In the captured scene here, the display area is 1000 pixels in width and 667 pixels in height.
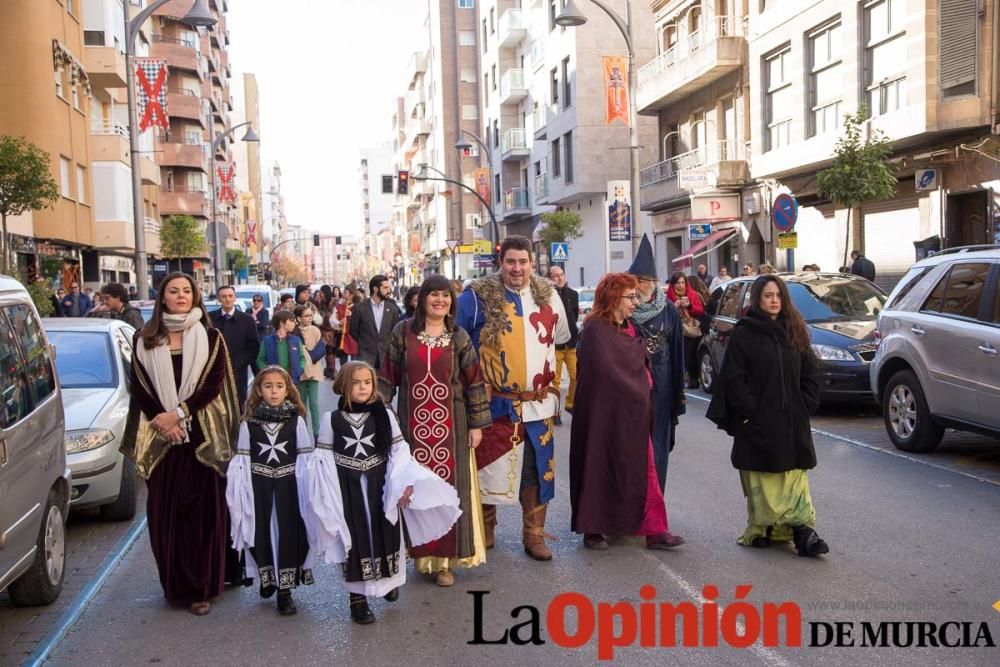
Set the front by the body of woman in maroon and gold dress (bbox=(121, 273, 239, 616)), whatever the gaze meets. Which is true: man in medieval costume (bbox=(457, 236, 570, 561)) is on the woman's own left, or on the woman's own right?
on the woman's own left

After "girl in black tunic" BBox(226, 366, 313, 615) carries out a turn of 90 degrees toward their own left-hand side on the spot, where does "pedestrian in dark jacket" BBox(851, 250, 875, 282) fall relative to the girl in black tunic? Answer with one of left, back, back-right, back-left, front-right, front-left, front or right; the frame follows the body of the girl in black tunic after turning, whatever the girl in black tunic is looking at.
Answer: front-left

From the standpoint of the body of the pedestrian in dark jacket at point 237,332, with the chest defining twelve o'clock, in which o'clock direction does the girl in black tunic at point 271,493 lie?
The girl in black tunic is roughly at 12 o'clock from the pedestrian in dark jacket.

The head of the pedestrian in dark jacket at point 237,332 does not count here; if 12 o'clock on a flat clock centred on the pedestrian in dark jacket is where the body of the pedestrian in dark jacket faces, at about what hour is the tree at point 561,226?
The tree is roughly at 7 o'clock from the pedestrian in dark jacket.

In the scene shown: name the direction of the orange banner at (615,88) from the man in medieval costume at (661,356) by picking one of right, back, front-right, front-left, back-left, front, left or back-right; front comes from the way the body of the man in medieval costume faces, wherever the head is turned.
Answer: back-right

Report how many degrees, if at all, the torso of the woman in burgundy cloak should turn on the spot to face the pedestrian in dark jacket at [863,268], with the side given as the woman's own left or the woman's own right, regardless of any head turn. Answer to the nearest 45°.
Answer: approximately 90° to the woman's own left

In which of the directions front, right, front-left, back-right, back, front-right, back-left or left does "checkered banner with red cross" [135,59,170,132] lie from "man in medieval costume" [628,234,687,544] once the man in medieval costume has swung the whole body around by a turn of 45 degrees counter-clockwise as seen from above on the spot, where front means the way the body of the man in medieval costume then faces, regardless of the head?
back-right

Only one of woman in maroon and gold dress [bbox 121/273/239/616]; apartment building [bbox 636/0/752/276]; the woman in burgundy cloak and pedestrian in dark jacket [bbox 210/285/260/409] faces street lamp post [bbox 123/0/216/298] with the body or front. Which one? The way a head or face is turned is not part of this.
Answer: the apartment building
